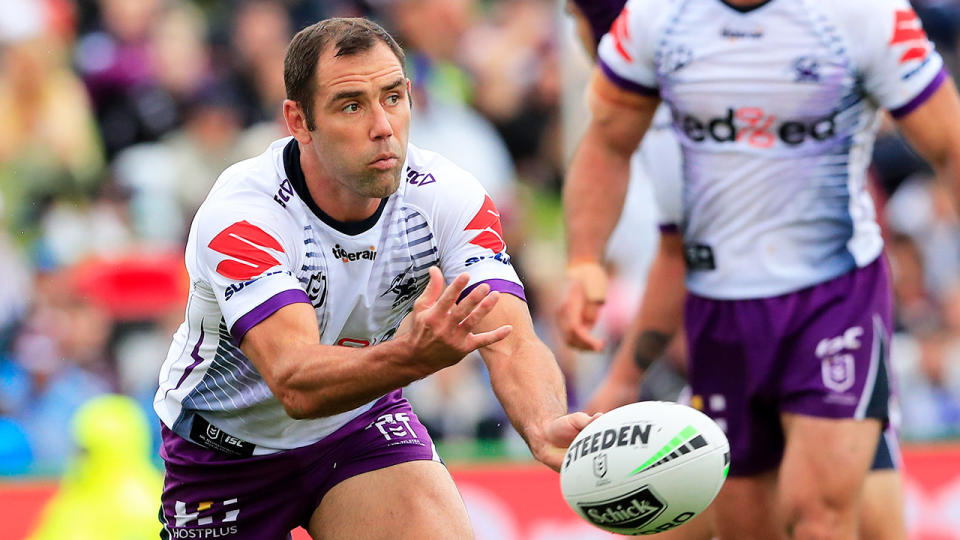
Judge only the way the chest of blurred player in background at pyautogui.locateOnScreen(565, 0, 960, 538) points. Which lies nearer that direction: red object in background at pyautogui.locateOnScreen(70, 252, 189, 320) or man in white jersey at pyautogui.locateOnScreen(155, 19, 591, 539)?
the man in white jersey

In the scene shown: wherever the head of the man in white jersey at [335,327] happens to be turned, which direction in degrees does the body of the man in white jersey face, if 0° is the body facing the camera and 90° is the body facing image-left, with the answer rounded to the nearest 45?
approximately 315°

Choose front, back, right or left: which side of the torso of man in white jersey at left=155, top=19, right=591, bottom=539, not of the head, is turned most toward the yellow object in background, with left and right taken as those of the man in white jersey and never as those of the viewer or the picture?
back

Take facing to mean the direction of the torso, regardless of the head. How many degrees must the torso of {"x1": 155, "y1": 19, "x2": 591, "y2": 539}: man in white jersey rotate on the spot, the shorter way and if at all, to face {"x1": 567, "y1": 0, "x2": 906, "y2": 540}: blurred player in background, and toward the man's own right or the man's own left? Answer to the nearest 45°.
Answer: approximately 90° to the man's own left

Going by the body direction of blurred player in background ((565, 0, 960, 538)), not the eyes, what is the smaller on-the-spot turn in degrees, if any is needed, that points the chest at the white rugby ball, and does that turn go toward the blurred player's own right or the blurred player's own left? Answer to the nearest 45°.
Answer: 0° — they already face it

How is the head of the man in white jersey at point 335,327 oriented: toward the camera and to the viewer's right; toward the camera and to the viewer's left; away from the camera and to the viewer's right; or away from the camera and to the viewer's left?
toward the camera and to the viewer's right
